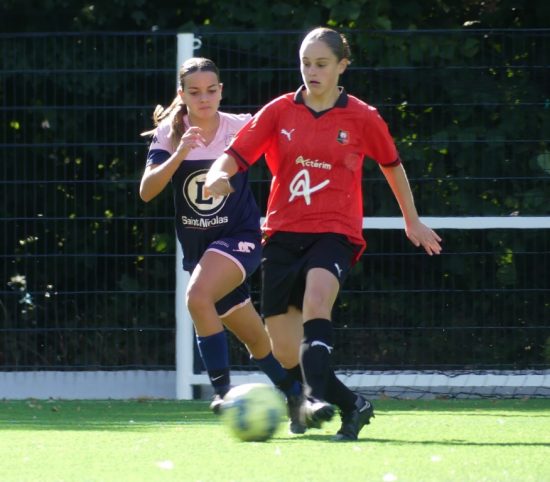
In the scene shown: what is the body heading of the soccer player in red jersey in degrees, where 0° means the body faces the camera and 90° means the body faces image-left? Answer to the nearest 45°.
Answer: approximately 0°

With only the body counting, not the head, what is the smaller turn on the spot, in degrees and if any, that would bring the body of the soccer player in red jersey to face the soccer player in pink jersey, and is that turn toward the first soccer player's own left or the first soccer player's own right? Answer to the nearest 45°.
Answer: approximately 135° to the first soccer player's own right
